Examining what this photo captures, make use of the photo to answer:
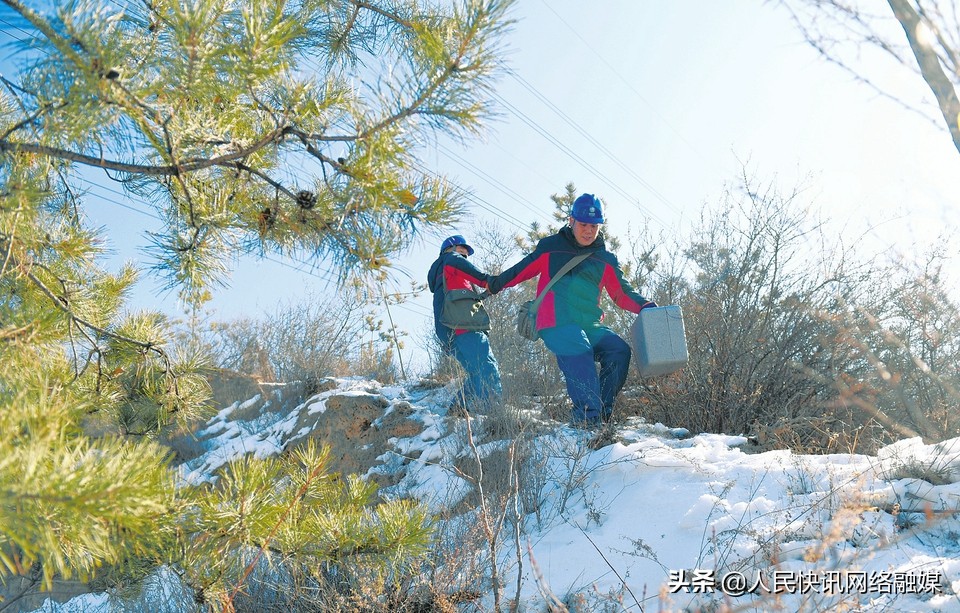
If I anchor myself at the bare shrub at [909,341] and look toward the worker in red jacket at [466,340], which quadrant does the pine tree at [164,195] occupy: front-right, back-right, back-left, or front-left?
front-left

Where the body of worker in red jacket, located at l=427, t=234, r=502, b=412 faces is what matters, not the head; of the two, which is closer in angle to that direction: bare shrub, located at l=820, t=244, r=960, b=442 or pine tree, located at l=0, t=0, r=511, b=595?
the bare shrub

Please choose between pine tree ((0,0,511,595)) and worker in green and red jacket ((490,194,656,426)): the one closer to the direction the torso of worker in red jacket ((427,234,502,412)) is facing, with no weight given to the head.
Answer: the worker in green and red jacket

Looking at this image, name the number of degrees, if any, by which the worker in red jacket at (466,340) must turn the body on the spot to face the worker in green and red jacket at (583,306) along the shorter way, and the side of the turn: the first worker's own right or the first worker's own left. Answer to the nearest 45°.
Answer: approximately 45° to the first worker's own right

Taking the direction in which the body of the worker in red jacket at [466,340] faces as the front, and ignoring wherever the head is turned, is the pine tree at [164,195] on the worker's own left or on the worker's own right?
on the worker's own right

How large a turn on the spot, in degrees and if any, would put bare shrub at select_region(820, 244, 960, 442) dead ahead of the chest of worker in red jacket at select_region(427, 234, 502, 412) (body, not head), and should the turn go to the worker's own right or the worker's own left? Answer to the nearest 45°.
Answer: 0° — they already face it

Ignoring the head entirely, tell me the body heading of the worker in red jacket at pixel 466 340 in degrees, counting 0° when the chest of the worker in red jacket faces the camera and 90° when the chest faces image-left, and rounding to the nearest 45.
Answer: approximately 270°
